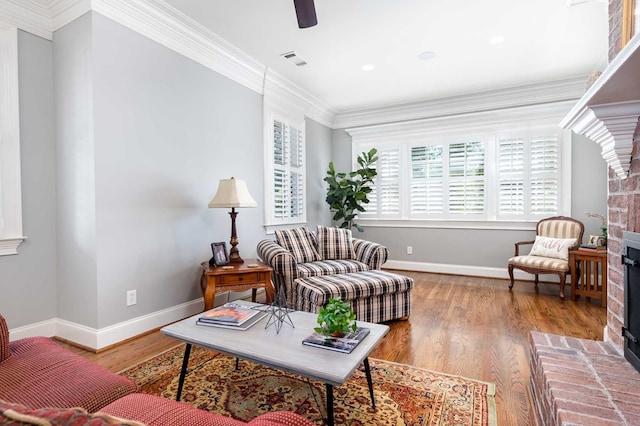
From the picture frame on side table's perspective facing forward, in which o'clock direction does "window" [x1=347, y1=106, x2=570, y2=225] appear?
The window is roughly at 10 o'clock from the picture frame on side table.

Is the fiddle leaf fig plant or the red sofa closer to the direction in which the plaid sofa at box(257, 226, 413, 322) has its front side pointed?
the red sofa

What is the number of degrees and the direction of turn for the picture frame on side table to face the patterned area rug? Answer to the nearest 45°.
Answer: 0° — it already faces it

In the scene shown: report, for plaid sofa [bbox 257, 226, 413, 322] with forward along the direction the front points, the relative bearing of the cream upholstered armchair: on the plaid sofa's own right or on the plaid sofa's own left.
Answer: on the plaid sofa's own left

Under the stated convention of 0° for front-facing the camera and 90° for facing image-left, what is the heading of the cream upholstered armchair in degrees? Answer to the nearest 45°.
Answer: approximately 45°

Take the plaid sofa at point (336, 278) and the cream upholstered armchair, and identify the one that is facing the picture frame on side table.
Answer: the cream upholstered armchair

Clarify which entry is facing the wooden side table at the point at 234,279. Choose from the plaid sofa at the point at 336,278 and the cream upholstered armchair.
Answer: the cream upholstered armchair

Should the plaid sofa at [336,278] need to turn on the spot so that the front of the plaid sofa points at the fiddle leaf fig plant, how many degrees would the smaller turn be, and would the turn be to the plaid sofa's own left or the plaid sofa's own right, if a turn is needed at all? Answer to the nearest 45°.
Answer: approximately 135° to the plaid sofa's own left

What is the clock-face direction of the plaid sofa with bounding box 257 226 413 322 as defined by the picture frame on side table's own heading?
The plaid sofa is roughly at 11 o'clock from the picture frame on side table.
